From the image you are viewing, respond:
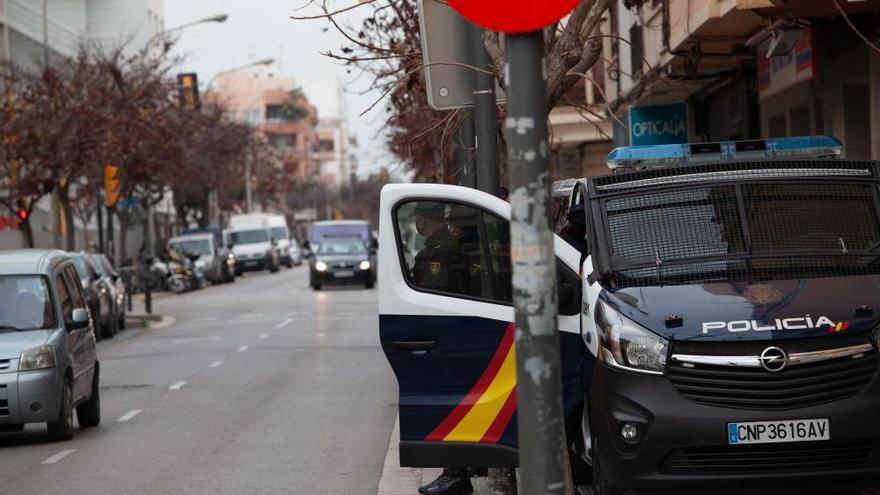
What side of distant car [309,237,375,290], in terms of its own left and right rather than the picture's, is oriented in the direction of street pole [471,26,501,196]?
front

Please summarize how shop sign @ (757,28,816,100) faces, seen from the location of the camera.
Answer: facing the viewer and to the left of the viewer

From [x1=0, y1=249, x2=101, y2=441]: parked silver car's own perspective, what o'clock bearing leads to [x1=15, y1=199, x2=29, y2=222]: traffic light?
The traffic light is roughly at 6 o'clock from the parked silver car.

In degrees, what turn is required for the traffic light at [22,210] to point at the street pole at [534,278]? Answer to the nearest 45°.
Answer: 0° — it already faces it

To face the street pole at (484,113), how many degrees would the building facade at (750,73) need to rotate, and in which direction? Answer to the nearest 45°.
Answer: approximately 45° to its left

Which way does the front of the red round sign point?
toward the camera

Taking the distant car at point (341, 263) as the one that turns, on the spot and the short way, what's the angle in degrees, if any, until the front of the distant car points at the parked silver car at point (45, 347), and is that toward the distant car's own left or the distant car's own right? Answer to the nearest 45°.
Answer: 0° — it already faces it

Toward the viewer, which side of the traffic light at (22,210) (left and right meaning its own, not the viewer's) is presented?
front

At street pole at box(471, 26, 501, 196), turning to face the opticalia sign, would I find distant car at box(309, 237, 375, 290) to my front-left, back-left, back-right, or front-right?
front-left

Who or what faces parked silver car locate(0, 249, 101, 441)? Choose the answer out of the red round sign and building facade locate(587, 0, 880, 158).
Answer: the building facade

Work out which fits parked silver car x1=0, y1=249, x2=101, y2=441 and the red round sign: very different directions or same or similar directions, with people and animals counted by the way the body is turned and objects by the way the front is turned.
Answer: same or similar directions

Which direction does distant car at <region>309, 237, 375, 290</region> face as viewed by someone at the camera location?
facing the viewer

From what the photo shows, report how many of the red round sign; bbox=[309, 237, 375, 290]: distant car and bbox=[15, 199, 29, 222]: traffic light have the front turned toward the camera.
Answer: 3

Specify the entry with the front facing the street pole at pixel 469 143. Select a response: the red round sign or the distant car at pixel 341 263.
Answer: the distant car

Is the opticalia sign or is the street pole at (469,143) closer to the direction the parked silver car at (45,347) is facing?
the street pole

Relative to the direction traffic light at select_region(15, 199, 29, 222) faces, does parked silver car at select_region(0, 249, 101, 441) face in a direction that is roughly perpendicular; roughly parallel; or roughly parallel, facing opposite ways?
roughly parallel

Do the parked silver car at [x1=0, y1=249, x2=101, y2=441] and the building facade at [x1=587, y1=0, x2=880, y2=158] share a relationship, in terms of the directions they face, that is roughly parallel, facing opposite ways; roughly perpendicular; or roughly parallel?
roughly perpendicular

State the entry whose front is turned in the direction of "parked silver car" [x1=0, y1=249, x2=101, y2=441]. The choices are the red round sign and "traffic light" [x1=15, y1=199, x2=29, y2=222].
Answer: the traffic light

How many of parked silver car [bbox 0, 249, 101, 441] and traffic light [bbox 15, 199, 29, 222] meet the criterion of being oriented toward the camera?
2
